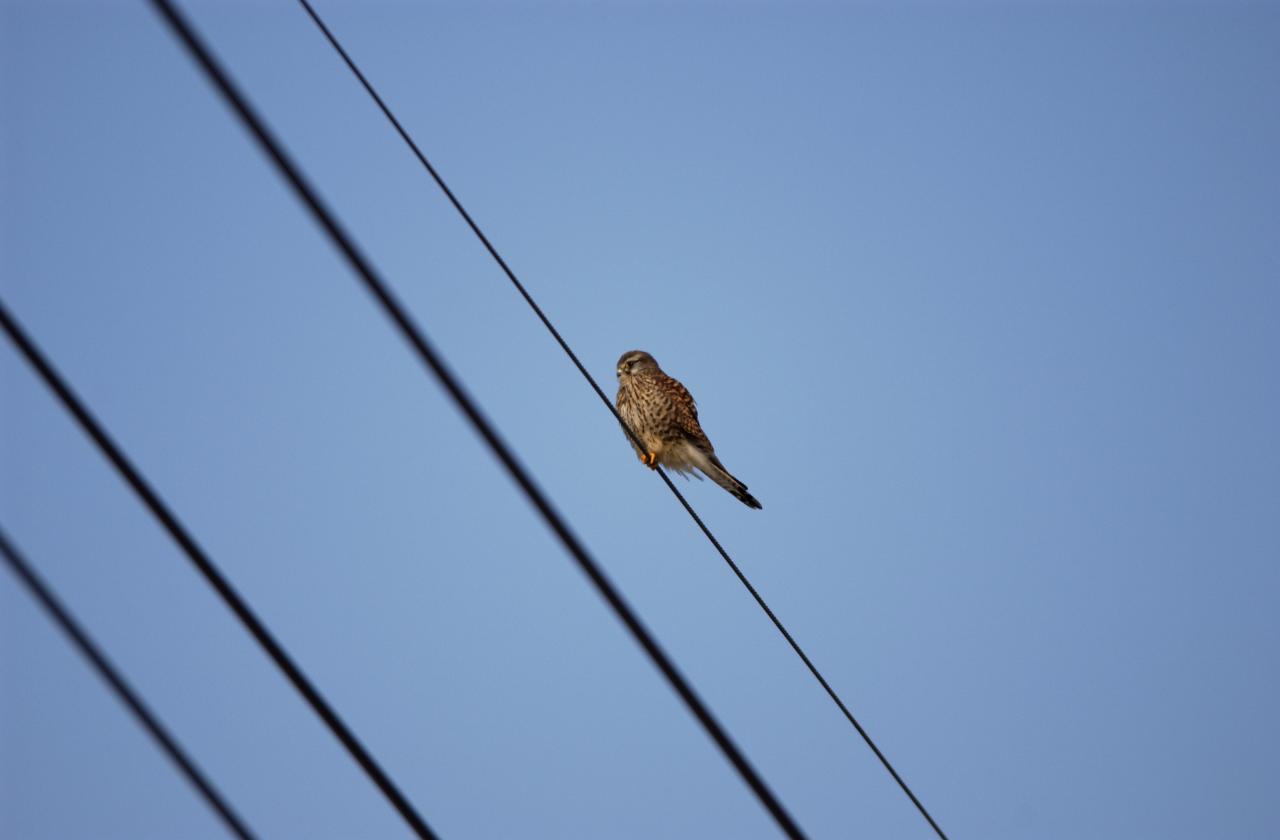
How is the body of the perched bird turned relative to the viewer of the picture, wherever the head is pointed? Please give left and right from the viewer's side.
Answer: facing the viewer and to the left of the viewer

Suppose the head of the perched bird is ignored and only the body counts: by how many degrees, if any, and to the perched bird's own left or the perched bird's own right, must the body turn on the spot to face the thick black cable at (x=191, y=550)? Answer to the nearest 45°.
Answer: approximately 45° to the perched bird's own left
